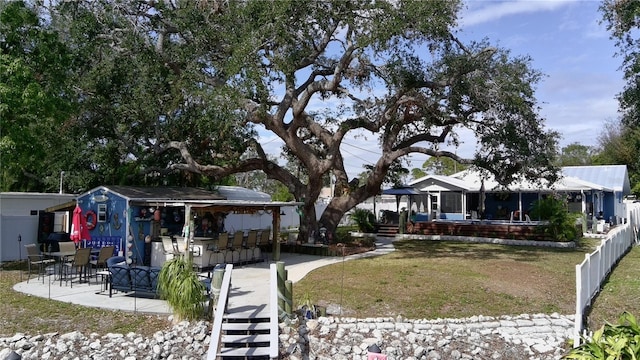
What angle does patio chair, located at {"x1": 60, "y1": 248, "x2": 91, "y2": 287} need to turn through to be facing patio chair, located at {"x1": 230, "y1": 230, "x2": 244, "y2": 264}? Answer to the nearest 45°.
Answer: approximately 135° to its right

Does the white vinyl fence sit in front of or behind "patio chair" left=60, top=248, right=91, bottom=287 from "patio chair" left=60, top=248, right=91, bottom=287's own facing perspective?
behind

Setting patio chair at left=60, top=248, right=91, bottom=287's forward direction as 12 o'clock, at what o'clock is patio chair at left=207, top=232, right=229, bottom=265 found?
patio chair at left=207, top=232, right=229, bottom=265 is roughly at 4 o'clock from patio chair at left=60, top=248, right=91, bottom=287.

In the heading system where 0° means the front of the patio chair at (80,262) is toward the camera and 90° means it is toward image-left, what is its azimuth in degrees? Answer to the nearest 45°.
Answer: approximately 135°

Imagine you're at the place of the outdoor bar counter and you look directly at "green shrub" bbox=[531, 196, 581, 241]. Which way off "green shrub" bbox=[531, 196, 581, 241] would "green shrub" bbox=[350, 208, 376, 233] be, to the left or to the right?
left

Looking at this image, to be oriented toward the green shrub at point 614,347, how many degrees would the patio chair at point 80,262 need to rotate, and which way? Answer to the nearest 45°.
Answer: approximately 180°

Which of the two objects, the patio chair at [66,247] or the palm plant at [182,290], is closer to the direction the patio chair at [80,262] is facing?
the patio chair

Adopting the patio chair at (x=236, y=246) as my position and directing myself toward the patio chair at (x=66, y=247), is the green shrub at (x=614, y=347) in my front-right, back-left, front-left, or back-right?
back-left

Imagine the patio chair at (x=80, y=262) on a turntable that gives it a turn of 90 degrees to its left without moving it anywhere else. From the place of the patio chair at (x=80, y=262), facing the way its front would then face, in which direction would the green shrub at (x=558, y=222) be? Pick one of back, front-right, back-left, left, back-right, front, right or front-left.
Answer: back-left

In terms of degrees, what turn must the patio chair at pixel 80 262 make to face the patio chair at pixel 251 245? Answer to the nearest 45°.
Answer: approximately 135° to its right

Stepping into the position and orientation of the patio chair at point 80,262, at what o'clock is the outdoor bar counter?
The outdoor bar counter is roughly at 4 o'clock from the patio chair.
